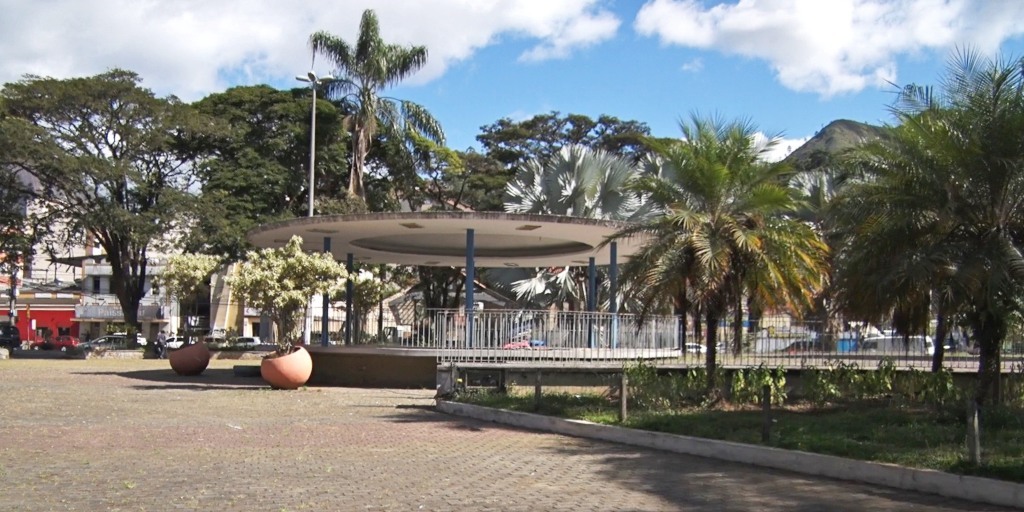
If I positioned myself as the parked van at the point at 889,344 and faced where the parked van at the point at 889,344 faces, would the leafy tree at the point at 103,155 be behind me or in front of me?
in front

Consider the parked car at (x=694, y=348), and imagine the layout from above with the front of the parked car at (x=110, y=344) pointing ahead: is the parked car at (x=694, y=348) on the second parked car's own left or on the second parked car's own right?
on the second parked car's own left

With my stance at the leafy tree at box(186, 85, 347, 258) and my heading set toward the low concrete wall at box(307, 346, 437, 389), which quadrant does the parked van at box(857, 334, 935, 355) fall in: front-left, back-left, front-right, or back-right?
front-left

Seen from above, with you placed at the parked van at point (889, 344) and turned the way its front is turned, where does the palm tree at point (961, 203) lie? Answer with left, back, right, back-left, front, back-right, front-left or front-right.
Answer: left

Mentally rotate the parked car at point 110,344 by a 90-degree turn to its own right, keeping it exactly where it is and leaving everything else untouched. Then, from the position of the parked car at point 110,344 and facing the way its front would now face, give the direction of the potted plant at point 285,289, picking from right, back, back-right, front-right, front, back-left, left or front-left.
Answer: back

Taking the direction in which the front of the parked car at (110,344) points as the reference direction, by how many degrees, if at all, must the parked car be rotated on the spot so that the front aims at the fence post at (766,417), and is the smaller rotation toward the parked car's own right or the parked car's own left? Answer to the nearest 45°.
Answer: approximately 90° to the parked car's own left

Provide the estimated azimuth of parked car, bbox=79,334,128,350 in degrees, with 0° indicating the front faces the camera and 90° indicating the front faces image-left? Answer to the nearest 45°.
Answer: approximately 90°

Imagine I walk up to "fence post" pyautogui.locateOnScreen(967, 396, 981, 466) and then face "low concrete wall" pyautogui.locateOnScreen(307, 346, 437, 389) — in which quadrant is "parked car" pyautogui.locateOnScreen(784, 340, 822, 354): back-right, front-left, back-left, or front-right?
front-right
